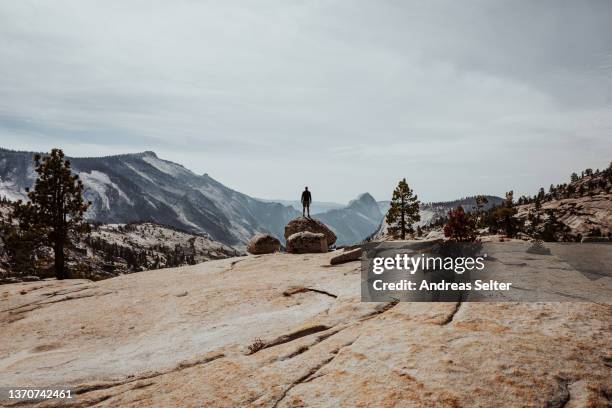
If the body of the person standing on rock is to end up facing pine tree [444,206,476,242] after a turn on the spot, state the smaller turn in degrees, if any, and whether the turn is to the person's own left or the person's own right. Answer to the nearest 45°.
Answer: approximately 135° to the person's own right

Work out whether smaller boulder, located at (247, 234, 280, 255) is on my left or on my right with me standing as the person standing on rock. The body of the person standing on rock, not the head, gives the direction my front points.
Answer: on my left

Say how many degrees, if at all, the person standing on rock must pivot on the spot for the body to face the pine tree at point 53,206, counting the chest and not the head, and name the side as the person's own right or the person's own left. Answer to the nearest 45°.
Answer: approximately 90° to the person's own left

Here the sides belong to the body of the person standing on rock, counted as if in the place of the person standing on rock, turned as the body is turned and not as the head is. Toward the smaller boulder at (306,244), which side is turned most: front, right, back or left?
back

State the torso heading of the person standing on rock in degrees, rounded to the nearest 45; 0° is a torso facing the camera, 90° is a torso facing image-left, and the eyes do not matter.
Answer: approximately 180°
